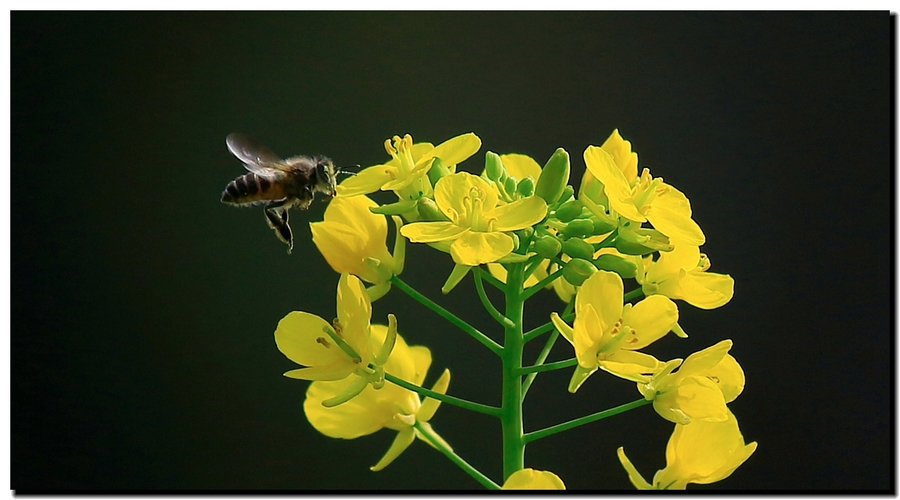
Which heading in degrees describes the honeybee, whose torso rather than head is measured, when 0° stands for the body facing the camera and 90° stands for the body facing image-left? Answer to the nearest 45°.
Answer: approximately 270°
